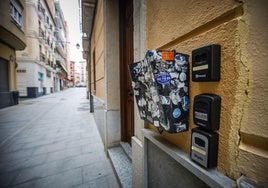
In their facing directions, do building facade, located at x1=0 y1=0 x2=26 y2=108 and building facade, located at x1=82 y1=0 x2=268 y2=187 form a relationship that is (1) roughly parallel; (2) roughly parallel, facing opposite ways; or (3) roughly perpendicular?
roughly parallel, facing opposite ways

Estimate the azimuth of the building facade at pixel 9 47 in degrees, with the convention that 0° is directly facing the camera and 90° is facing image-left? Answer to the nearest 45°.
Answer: approximately 270°

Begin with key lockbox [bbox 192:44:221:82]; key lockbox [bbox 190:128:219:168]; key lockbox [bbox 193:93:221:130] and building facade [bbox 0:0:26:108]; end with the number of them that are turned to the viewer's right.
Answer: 1

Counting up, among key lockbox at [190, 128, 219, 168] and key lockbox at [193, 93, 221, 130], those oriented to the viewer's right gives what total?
0

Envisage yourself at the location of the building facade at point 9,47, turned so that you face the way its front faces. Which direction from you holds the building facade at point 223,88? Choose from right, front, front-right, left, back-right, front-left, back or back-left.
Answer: right

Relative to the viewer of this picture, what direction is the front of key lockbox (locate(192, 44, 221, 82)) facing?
facing the viewer and to the left of the viewer

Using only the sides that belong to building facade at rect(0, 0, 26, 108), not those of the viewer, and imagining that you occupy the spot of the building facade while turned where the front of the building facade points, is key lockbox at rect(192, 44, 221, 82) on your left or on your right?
on your right

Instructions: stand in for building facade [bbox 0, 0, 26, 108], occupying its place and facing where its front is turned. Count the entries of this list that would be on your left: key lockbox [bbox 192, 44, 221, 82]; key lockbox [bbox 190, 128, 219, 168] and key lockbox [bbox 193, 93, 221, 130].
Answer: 0

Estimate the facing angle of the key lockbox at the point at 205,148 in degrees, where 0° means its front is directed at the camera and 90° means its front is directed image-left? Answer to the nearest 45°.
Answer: approximately 45°

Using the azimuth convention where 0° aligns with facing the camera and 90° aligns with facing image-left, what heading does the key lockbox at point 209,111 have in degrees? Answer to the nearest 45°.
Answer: approximately 45°

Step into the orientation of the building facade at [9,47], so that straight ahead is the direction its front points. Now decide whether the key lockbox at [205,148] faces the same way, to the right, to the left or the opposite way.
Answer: the opposite way

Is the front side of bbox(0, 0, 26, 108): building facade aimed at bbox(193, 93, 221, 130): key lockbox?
no

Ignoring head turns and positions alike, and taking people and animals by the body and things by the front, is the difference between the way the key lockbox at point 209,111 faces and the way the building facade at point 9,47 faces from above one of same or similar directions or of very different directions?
very different directions

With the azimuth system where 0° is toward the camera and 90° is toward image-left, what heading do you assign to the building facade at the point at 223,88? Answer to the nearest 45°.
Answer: approximately 45°

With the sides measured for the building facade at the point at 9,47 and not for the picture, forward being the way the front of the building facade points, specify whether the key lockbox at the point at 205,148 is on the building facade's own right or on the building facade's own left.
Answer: on the building facade's own right
